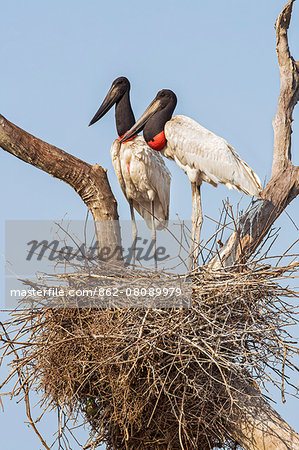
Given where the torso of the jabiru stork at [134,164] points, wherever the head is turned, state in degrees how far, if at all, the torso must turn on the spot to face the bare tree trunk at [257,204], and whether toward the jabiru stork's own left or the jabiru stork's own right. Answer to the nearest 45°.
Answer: approximately 90° to the jabiru stork's own left

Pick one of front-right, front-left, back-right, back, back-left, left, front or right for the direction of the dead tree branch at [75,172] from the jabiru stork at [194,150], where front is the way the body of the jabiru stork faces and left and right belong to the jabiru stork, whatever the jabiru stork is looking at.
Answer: front-left

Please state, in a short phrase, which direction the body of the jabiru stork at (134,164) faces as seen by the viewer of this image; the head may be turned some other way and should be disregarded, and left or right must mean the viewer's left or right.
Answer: facing the viewer and to the left of the viewer

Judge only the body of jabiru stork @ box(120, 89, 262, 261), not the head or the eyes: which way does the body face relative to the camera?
to the viewer's left

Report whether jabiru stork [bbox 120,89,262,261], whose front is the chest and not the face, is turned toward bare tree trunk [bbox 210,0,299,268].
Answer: no

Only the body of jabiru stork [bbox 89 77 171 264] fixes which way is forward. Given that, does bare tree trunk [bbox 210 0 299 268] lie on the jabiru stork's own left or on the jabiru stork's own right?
on the jabiru stork's own left

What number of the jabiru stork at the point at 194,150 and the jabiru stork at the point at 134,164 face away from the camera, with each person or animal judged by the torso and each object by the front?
0
